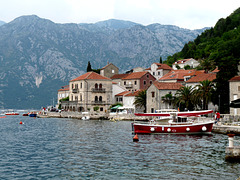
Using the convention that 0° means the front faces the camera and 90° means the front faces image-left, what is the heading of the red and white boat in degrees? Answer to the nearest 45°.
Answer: approximately 270°

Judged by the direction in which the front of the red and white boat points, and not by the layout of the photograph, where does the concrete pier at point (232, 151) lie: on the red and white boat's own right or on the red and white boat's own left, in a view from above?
on the red and white boat's own right
